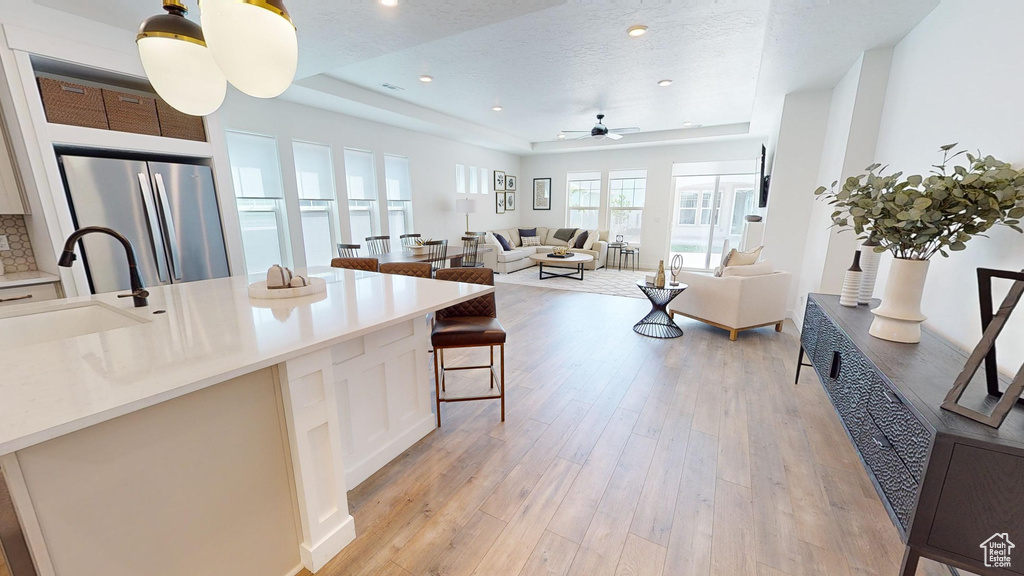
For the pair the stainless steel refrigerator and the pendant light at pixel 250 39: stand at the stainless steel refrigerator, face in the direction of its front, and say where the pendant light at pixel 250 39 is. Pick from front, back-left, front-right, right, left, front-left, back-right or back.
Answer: front-right

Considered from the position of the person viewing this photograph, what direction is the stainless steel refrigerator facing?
facing the viewer and to the right of the viewer

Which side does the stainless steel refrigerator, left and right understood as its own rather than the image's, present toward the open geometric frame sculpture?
front

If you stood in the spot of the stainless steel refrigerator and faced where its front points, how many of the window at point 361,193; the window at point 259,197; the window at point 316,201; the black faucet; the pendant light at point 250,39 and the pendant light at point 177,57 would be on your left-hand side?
3

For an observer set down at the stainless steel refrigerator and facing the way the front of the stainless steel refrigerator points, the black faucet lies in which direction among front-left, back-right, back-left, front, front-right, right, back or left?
front-right

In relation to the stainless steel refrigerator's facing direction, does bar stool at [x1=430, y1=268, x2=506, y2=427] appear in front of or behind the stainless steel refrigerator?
in front

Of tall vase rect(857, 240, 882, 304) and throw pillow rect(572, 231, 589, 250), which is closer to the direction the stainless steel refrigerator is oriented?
the tall vase

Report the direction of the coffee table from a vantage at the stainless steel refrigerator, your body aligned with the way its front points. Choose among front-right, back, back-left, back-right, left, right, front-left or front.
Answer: front-left

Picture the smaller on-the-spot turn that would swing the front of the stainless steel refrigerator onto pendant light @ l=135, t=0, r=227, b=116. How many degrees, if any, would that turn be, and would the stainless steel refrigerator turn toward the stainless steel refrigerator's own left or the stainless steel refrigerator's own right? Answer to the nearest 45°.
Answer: approximately 45° to the stainless steel refrigerator's own right

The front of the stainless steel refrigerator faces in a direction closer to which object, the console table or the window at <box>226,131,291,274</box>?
the console table

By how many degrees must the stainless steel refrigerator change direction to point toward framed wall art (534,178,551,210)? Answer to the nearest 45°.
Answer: approximately 45° to its left

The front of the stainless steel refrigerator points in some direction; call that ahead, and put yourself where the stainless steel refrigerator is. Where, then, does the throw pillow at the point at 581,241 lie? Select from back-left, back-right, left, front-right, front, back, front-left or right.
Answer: front-left
